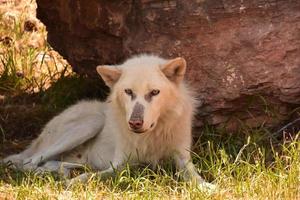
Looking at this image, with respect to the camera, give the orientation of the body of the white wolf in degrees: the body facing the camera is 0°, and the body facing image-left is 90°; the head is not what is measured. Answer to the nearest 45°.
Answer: approximately 315°
